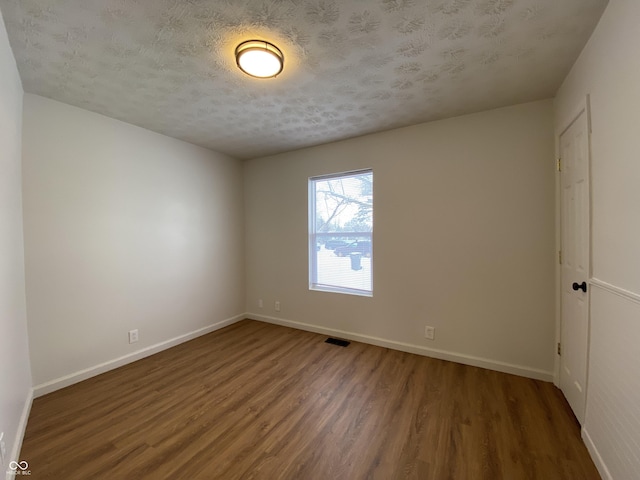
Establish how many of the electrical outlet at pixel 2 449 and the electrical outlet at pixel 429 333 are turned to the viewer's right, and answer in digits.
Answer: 1

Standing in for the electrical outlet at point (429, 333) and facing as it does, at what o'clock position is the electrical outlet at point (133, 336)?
the electrical outlet at point (133, 336) is roughly at 2 o'clock from the electrical outlet at point (429, 333).

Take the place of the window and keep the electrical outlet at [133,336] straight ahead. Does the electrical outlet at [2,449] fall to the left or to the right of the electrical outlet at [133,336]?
left

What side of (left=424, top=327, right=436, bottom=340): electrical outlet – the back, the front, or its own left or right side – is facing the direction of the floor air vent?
right

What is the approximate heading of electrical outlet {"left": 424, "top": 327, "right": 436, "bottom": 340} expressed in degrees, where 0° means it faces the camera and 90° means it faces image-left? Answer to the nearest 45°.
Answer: approximately 0°

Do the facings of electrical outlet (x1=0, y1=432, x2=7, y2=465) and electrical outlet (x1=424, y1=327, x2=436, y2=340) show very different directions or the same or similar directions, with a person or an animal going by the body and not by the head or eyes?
very different directions

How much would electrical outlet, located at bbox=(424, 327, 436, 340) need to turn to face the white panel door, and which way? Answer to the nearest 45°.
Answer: approximately 45° to its left

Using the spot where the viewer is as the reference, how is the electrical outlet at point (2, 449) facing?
facing to the right of the viewer

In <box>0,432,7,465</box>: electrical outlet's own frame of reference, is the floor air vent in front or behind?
in front
